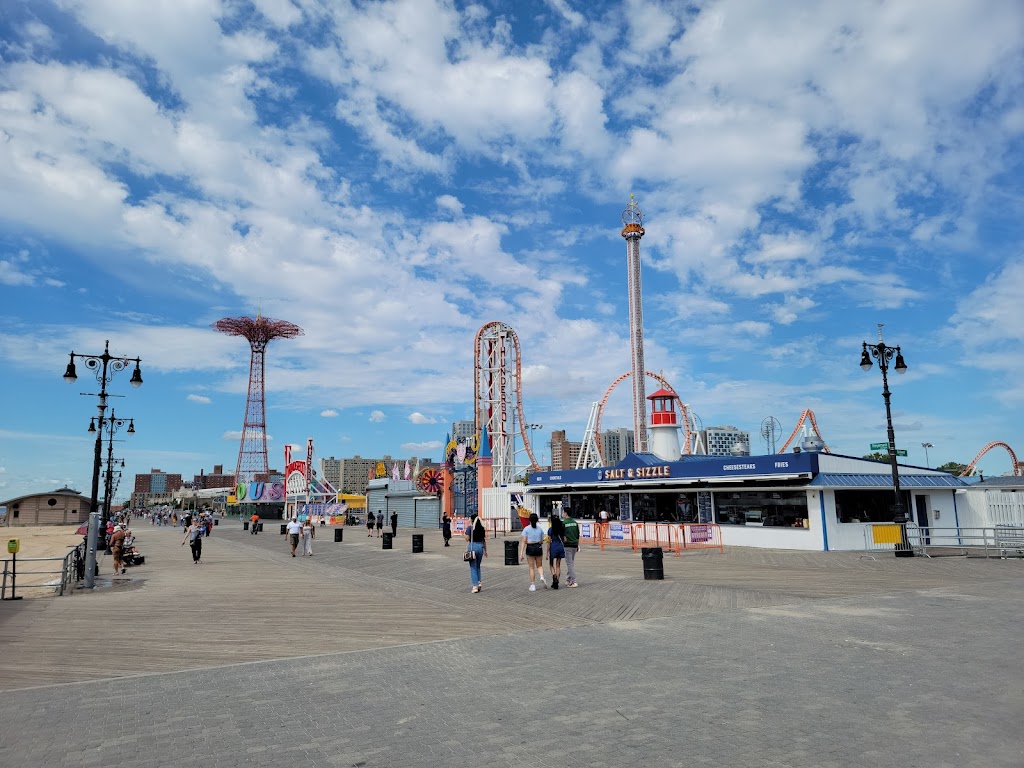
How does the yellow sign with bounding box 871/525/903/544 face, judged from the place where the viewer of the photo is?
facing the viewer

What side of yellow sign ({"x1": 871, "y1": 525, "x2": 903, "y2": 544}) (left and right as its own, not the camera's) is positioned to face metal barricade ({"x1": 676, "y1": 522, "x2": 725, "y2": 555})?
right

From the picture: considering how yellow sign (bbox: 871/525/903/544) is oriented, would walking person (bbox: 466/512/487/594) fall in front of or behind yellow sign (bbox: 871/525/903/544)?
in front
